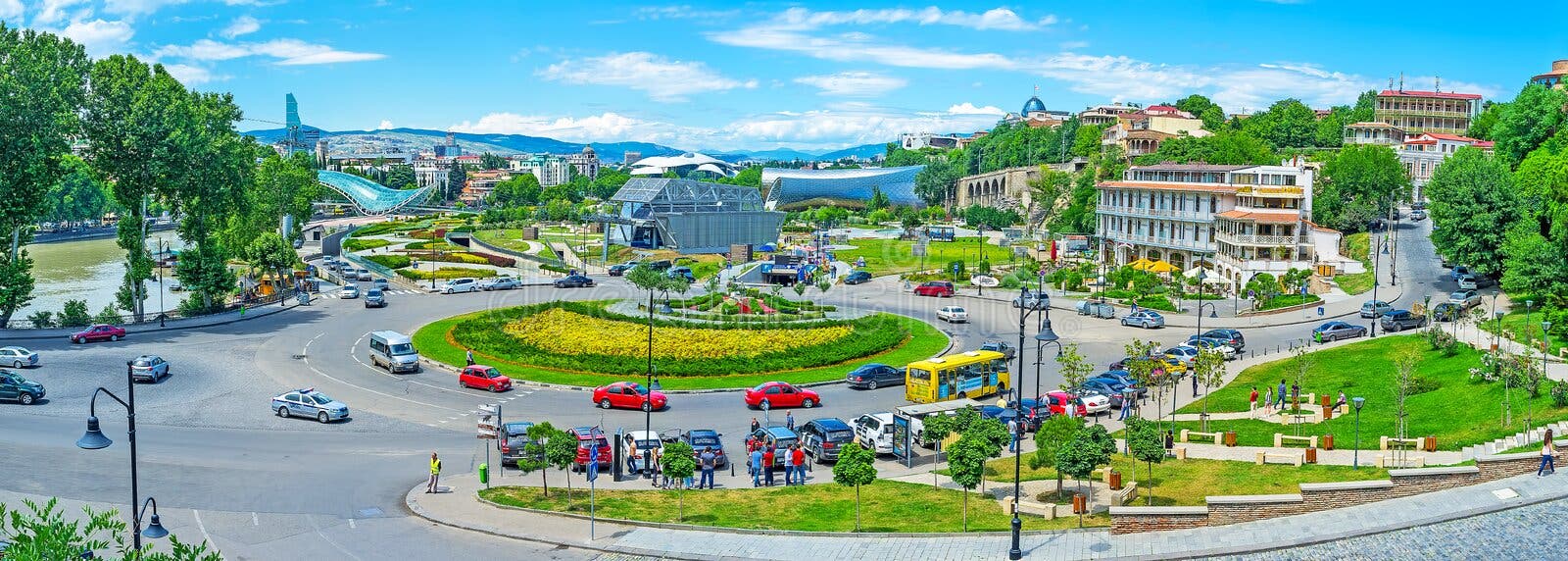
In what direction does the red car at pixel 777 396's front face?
to the viewer's right

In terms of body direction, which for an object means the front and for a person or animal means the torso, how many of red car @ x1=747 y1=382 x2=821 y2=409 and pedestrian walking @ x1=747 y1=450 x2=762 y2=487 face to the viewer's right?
1

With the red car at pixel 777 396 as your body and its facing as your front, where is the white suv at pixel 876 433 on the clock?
The white suv is roughly at 2 o'clock from the red car.

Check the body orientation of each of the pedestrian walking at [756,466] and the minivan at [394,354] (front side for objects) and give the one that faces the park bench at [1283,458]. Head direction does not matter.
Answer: the minivan

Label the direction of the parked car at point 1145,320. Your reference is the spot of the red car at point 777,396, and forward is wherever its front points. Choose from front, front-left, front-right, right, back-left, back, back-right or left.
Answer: front-left

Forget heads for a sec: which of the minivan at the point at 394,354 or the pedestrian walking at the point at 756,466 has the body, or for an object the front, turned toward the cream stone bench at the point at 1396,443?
the minivan
